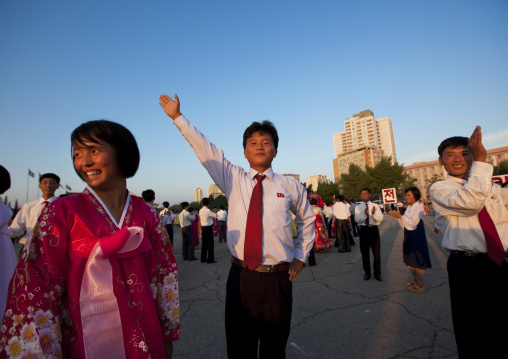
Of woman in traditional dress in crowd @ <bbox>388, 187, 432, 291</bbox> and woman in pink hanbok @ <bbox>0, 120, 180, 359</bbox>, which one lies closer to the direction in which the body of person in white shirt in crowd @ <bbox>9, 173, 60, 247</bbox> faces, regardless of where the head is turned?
the woman in pink hanbok

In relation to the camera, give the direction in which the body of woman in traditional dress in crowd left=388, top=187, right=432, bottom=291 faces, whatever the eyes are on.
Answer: to the viewer's left

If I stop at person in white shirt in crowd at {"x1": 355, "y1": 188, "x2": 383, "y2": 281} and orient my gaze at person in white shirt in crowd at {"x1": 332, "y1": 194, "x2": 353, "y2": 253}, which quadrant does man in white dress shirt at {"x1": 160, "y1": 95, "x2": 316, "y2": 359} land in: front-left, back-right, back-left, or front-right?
back-left

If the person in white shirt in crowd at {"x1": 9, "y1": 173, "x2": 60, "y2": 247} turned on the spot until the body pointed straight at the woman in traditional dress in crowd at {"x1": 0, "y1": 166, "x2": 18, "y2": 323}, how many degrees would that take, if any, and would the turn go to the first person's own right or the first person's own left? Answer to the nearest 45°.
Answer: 0° — they already face them

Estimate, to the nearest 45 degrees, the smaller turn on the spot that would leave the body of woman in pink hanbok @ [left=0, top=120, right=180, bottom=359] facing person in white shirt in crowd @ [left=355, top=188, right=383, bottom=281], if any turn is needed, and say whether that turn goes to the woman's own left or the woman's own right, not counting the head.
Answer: approximately 135° to the woman's own left

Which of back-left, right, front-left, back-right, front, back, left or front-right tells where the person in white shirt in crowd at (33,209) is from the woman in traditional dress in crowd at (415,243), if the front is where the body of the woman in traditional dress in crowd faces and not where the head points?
front-left

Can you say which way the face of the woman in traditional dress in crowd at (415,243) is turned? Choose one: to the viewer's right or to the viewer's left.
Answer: to the viewer's left

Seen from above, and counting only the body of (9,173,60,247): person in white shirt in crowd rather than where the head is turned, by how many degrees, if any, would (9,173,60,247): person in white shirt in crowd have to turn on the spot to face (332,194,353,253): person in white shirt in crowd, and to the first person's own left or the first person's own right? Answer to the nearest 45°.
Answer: approximately 90° to the first person's own left

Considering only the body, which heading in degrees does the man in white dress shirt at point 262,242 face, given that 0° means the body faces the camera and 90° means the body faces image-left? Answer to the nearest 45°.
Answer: approximately 0°
